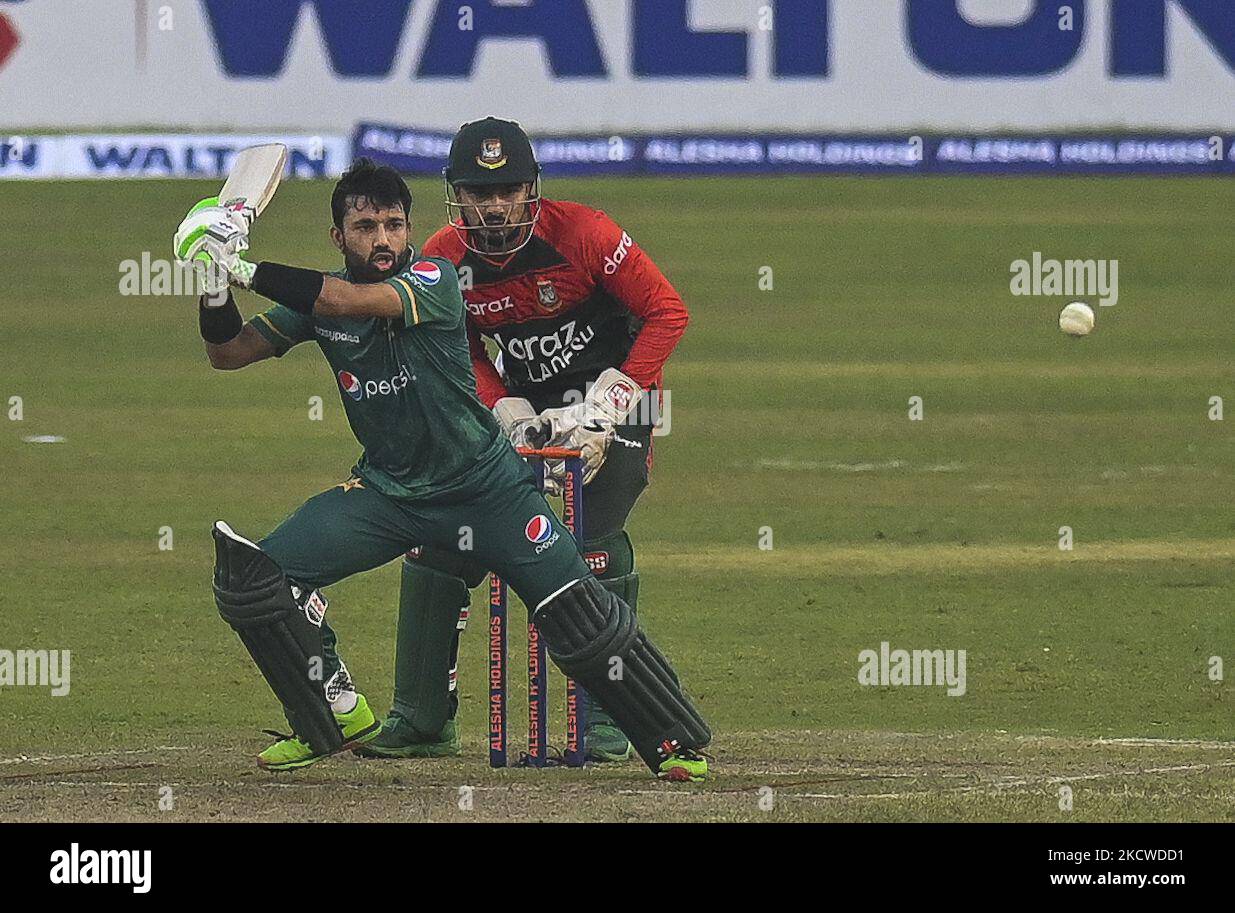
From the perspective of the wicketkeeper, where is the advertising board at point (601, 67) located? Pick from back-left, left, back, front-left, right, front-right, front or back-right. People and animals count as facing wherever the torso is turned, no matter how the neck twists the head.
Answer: back

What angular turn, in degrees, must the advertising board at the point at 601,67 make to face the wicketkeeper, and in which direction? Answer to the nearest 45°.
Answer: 0° — it already faces them

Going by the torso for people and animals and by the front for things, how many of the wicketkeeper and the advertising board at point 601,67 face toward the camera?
2

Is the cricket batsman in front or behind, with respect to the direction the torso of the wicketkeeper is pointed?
in front

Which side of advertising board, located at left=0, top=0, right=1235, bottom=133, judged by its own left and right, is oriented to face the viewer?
front

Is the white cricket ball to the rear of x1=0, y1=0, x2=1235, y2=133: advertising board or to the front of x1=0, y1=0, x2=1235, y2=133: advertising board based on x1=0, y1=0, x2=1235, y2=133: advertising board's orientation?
to the front

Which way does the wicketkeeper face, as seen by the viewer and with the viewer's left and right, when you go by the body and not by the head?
facing the viewer

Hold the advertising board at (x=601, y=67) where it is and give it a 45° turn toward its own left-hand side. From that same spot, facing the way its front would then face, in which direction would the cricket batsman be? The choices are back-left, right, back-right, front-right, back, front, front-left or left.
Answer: front-right
